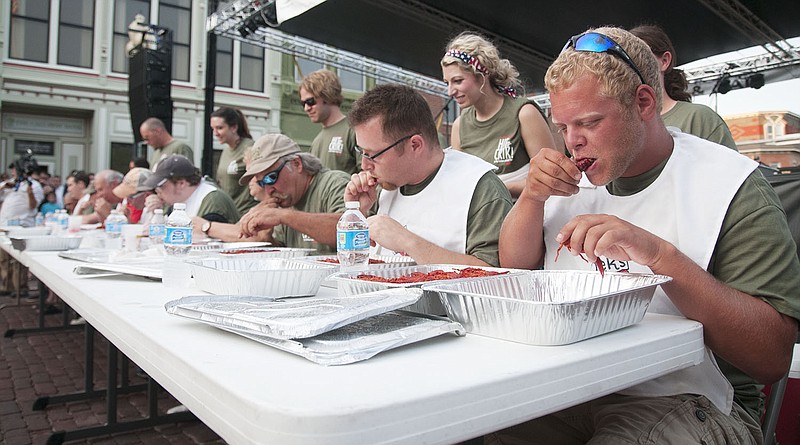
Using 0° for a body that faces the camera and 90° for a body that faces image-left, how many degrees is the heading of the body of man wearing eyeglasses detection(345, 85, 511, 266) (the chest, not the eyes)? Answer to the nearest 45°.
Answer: approximately 45°

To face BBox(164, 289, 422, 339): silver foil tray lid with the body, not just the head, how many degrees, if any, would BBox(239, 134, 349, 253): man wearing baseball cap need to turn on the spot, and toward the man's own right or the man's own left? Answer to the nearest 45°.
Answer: approximately 45° to the man's own left

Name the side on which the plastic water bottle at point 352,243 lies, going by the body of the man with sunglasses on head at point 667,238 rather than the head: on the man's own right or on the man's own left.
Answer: on the man's own right

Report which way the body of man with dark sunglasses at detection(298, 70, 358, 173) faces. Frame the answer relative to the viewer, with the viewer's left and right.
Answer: facing the viewer and to the left of the viewer

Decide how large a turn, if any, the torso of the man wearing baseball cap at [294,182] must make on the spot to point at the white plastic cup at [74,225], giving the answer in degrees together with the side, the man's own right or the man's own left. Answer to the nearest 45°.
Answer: approximately 90° to the man's own right

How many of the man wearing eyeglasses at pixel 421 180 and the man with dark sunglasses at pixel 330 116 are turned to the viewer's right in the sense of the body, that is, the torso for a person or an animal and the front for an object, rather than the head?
0

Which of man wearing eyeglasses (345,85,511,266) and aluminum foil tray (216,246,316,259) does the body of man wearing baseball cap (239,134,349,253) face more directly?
the aluminum foil tray

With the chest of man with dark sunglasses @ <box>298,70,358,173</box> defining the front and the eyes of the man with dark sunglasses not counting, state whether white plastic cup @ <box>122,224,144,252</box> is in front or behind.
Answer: in front

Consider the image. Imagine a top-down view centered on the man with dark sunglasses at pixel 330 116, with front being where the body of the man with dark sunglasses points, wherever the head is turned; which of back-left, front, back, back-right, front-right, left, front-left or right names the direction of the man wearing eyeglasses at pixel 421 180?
front-left

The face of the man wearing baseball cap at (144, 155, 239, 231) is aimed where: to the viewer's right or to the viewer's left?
to the viewer's left

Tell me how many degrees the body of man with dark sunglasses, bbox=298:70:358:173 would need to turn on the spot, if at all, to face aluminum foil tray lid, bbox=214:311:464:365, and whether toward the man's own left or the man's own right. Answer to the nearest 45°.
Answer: approximately 45° to the man's own left

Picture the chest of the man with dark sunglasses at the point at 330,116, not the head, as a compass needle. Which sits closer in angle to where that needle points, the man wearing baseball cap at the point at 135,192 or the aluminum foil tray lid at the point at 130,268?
the aluminum foil tray lid

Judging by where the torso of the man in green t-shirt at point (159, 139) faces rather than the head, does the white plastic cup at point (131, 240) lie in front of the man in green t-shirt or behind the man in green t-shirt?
in front

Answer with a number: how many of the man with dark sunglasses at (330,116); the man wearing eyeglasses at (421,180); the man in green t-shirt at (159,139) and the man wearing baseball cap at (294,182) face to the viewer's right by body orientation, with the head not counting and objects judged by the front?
0
